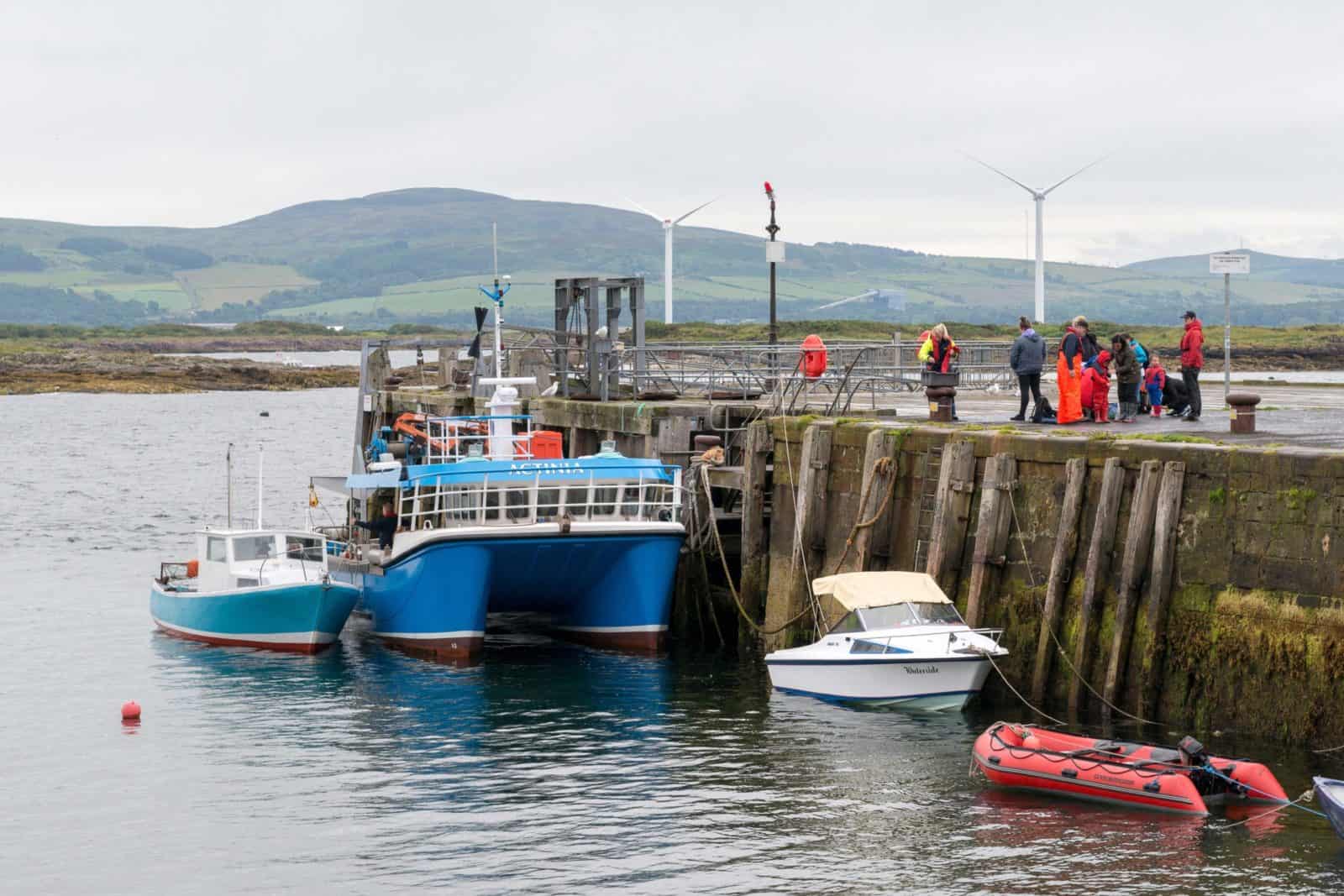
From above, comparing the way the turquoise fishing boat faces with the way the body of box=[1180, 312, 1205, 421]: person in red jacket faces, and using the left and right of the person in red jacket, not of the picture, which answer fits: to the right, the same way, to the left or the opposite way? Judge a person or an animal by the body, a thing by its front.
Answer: the opposite way

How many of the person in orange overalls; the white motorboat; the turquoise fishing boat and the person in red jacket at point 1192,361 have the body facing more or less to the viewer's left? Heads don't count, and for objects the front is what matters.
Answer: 1

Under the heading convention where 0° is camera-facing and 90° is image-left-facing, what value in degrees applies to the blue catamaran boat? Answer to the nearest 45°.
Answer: approximately 315°

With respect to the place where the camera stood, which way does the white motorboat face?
facing the viewer and to the right of the viewer

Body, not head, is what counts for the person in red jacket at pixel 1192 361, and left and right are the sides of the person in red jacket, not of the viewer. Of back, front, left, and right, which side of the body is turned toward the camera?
left

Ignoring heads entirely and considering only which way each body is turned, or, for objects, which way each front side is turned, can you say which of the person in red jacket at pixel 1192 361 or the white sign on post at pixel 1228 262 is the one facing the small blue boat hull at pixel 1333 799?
the white sign on post

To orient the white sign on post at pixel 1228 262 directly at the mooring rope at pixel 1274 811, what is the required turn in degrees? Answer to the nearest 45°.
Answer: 0° — it already faces it

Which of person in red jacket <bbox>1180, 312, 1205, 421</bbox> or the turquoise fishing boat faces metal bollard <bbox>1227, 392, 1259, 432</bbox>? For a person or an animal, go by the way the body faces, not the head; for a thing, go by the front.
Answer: the turquoise fishing boat

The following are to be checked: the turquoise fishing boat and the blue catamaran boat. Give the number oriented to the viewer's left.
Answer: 0

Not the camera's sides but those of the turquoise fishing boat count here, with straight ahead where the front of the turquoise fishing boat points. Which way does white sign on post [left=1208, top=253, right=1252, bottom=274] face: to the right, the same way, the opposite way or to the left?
to the right

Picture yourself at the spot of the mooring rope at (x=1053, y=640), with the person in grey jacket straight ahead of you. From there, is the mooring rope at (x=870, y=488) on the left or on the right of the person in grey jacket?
left

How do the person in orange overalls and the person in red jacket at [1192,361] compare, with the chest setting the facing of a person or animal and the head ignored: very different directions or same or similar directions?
very different directions
